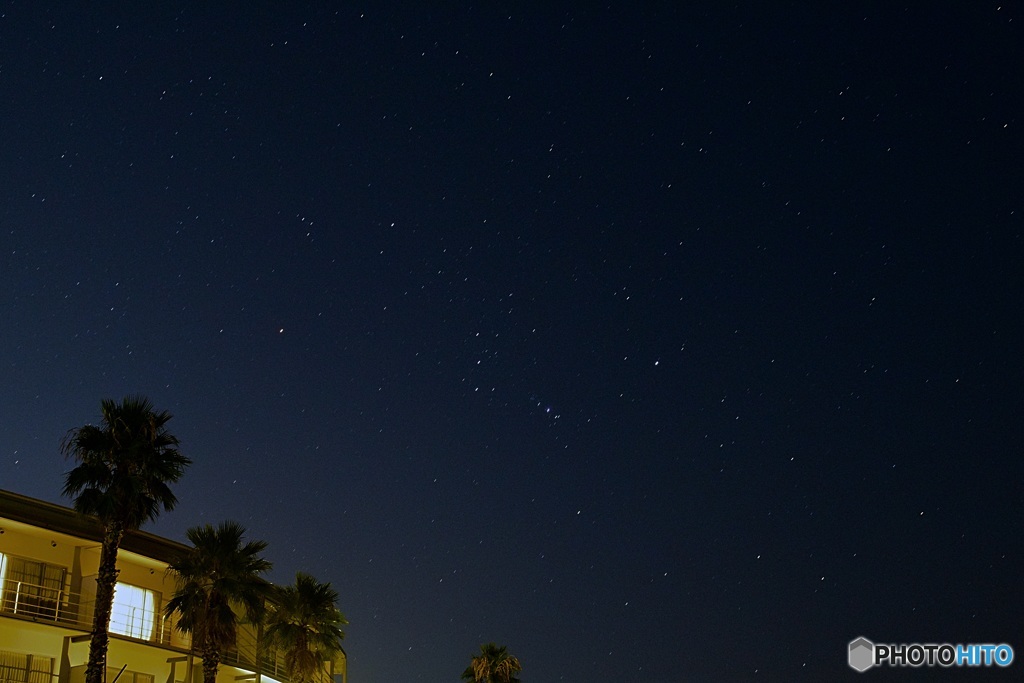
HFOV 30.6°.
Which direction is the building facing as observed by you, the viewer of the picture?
facing the viewer and to the right of the viewer

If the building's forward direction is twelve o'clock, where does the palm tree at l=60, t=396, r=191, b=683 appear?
The palm tree is roughly at 1 o'clock from the building.
